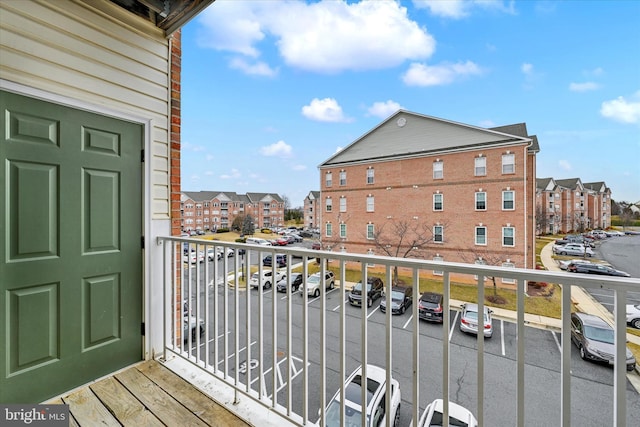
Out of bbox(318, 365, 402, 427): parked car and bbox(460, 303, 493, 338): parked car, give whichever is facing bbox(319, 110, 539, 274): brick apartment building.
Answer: bbox(460, 303, 493, 338): parked car

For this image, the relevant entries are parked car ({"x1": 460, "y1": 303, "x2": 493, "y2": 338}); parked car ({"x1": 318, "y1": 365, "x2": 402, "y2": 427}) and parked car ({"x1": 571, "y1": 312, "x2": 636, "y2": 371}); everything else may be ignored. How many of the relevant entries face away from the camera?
1

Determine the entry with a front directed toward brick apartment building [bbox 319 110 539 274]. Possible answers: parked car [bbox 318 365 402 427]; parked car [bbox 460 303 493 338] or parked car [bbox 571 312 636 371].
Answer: parked car [bbox 460 303 493 338]

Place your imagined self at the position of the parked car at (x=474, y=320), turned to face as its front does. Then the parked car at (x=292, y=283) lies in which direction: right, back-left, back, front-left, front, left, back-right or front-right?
left

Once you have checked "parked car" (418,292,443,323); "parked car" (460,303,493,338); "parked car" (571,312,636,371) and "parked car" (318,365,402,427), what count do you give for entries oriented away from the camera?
2

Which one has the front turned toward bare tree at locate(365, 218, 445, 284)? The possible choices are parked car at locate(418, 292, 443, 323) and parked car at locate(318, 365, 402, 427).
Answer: parked car at locate(418, 292, 443, 323)

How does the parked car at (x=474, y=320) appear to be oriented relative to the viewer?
away from the camera

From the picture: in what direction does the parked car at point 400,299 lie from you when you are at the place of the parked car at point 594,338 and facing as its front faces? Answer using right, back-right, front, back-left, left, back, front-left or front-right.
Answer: back-right

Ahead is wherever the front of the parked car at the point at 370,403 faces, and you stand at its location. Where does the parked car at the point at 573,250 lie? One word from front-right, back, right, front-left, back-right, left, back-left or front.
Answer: back

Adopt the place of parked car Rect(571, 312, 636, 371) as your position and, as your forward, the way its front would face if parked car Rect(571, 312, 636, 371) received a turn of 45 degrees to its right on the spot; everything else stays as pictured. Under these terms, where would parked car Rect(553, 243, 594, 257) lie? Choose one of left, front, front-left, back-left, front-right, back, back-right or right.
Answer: back

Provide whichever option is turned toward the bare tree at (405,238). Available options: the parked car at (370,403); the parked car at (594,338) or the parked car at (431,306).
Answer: the parked car at (431,306)

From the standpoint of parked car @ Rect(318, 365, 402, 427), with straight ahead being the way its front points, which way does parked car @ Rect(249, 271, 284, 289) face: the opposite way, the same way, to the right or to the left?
the opposite way

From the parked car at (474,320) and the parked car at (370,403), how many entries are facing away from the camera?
1

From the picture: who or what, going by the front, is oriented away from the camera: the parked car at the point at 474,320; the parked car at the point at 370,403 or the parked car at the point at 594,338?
the parked car at the point at 474,320

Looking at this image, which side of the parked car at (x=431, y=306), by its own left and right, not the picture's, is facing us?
back

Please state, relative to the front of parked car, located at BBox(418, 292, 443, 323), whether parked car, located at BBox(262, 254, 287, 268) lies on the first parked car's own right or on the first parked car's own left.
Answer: on the first parked car's own left

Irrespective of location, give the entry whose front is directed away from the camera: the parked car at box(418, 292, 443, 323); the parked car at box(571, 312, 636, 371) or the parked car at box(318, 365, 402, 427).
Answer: the parked car at box(418, 292, 443, 323)

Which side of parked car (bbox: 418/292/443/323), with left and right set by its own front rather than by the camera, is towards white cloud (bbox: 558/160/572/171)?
front
